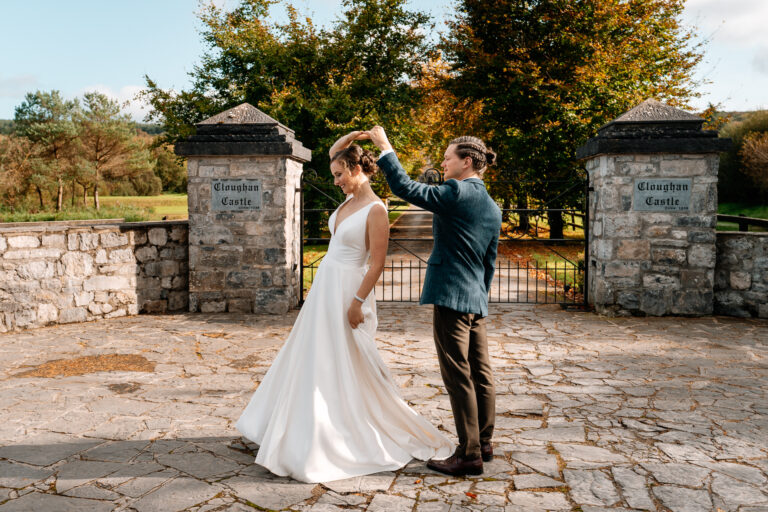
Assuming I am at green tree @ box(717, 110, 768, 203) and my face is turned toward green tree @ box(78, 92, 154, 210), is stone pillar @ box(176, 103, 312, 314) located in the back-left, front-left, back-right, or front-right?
front-left

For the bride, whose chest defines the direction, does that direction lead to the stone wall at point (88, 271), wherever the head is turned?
no

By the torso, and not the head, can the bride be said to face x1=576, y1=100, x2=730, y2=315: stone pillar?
no
